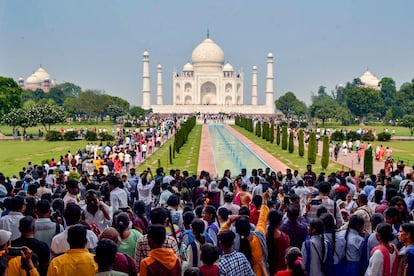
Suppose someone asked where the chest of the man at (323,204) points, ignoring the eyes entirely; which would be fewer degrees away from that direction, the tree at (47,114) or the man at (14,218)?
the tree

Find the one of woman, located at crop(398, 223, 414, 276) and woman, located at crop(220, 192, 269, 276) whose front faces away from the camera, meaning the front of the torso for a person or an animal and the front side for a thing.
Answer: woman, located at crop(220, 192, 269, 276)

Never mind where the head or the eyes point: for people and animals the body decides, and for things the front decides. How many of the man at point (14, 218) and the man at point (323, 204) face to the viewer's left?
0

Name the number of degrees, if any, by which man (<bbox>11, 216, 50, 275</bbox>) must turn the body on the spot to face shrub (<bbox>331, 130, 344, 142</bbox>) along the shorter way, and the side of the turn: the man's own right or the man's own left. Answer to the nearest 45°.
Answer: approximately 45° to the man's own right

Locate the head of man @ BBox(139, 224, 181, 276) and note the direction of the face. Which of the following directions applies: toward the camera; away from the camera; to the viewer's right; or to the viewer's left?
away from the camera

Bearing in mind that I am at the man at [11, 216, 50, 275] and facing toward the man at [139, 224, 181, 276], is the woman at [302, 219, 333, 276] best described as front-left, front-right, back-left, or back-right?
front-left

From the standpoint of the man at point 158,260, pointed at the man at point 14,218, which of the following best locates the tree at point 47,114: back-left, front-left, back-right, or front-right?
front-right

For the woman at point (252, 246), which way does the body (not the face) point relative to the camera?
away from the camera

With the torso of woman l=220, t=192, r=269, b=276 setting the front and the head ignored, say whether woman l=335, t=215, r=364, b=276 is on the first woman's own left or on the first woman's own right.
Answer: on the first woman's own right

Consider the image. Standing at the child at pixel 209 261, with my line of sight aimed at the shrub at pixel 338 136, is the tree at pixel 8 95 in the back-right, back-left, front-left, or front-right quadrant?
front-left

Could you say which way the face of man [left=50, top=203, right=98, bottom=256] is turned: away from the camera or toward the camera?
away from the camera
